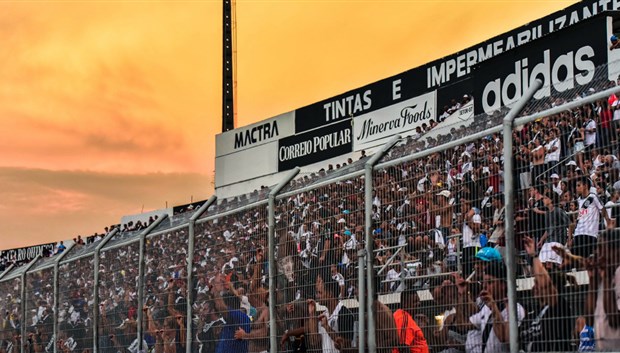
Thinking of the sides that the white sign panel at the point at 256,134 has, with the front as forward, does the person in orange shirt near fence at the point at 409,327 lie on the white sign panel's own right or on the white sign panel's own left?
on the white sign panel's own left

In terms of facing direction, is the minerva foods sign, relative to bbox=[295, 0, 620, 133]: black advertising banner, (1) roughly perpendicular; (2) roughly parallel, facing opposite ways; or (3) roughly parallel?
roughly parallel

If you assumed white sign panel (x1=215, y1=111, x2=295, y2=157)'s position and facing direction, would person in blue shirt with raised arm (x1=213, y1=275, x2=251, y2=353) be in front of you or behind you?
in front

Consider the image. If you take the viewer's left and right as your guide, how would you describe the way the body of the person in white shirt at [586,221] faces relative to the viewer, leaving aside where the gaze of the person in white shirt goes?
facing the viewer and to the left of the viewer

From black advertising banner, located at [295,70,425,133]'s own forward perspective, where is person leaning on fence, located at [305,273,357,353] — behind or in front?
in front

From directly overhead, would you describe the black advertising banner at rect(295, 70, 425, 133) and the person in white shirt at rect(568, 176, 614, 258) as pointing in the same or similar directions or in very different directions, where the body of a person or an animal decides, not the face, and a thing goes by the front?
same or similar directions

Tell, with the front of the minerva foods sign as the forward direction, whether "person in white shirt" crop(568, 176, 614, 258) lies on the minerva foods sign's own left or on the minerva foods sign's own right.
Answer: on the minerva foods sign's own left

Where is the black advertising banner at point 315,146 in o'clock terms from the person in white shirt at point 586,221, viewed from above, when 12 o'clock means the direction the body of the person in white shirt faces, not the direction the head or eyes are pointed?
The black advertising banner is roughly at 4 o'clock from the person in white shirt.

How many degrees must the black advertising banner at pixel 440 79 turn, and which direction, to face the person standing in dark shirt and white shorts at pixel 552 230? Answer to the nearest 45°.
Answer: approximately 45° to its left

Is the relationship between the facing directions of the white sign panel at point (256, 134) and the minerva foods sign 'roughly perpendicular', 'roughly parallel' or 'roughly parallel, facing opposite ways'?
roughly parallel

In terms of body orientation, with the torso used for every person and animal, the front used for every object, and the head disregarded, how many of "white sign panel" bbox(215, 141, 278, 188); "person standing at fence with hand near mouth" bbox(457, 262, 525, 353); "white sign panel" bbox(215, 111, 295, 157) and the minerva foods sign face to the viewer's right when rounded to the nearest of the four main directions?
0

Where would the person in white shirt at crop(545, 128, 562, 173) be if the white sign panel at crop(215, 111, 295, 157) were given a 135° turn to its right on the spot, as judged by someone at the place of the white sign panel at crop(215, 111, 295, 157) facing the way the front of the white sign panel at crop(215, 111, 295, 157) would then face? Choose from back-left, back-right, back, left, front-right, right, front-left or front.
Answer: back

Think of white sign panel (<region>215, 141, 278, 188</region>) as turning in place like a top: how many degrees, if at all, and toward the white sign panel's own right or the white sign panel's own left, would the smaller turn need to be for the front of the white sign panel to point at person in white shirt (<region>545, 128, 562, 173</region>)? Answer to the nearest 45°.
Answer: approximately 45° to the white sign panel's own left

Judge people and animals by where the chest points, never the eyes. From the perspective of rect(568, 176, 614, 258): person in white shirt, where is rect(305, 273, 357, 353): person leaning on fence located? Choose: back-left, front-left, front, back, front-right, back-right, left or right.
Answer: right

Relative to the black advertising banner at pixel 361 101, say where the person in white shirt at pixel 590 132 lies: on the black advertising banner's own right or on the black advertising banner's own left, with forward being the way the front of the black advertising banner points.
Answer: on the black advertising banner's own left

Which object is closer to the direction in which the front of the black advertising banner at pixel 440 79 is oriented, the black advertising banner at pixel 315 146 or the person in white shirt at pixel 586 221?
the person in white shirt
